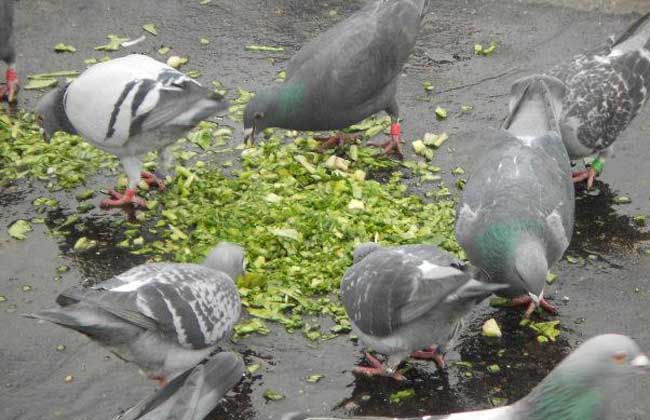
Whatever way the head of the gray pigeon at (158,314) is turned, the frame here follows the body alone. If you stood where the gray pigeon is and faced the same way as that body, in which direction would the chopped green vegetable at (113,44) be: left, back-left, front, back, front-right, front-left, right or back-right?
front-left

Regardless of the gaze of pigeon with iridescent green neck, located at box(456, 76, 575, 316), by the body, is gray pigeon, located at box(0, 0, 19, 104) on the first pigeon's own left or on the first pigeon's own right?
on the first pigeon's own right

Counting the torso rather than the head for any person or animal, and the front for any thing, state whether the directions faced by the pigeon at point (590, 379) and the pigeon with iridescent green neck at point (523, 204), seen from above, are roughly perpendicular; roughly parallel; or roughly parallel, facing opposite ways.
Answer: roughly perpendicular

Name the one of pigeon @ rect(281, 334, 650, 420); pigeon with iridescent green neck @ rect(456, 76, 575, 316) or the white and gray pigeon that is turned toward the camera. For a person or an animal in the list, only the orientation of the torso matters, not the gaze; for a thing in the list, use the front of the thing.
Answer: the pigeon with iridescent green neck

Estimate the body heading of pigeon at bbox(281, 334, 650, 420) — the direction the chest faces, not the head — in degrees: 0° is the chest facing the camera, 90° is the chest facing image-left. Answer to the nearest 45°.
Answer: approximately 270°

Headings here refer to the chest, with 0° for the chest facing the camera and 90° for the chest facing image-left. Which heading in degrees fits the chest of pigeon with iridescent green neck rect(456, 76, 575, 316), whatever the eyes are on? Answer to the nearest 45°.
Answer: approximately 0°

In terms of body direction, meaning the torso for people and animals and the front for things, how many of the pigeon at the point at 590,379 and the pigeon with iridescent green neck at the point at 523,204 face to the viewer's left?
0

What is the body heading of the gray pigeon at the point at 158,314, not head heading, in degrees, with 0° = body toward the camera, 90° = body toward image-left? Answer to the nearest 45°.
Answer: approximately 225°
